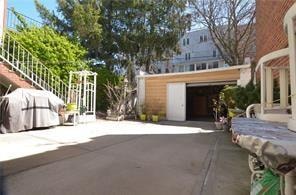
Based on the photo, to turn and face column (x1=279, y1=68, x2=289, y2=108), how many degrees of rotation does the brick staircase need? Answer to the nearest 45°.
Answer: approximately 90° to its right

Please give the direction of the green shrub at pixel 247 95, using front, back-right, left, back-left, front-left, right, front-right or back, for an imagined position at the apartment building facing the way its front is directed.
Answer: front

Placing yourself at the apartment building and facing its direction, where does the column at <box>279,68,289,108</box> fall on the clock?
The column is roughly at 12 o'clock from the apartment building.

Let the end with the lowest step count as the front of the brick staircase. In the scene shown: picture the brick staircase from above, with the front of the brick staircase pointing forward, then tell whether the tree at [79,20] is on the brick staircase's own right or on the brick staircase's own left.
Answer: on the brick staircase's own left

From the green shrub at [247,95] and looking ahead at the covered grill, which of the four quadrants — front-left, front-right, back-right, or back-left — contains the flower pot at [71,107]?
front-right

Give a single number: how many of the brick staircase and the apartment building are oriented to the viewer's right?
1

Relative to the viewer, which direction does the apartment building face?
toward the camera

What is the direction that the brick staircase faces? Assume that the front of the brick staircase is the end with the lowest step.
to the viewer's right

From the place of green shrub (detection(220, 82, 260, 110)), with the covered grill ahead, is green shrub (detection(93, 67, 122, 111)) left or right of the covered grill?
right

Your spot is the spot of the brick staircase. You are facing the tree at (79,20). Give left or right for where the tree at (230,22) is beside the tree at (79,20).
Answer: right

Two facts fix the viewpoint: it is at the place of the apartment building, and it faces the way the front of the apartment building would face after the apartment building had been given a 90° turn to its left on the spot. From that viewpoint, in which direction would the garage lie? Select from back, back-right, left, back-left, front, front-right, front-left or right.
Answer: right

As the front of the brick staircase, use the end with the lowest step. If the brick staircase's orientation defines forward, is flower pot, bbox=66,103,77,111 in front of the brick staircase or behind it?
in front

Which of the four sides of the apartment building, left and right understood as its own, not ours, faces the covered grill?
front

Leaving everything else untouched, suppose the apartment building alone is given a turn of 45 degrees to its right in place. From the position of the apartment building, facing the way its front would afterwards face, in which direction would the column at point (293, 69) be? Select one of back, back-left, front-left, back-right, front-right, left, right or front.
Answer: front-left

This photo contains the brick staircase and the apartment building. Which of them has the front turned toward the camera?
the apartment building

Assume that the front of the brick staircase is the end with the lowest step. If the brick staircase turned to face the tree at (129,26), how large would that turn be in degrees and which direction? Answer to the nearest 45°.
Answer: approximately 45° to its left
